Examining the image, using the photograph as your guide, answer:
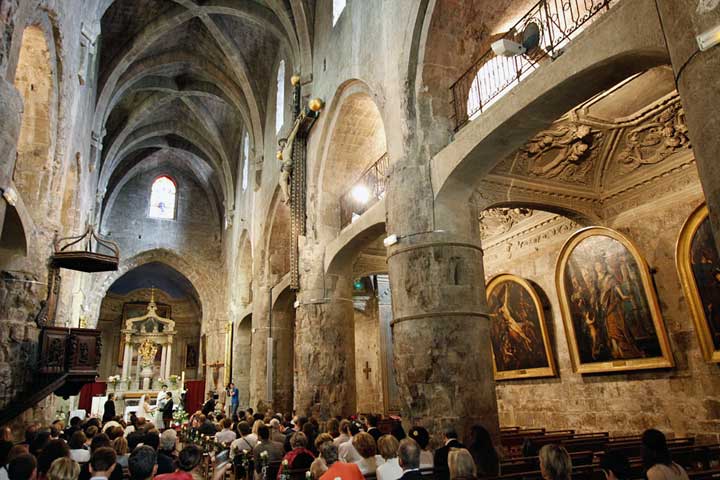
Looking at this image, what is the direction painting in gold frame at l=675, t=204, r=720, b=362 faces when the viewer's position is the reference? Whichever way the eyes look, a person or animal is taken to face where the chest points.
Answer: facing the viewer and to the left of the viewer

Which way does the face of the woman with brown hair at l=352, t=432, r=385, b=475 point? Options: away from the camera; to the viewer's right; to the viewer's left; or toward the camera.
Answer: away from the camera

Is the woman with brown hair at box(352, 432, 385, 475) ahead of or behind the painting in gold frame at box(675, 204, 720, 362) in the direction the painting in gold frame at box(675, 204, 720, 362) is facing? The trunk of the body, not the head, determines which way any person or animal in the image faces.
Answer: ahead

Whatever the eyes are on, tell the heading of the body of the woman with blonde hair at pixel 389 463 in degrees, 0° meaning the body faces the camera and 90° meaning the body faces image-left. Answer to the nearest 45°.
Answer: approximately 135°

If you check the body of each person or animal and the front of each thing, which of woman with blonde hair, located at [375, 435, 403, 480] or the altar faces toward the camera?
the altar

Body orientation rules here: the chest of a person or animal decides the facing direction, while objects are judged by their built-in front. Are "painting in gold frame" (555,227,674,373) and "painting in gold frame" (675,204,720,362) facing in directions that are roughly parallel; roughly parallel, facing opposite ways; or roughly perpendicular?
roughly parallel

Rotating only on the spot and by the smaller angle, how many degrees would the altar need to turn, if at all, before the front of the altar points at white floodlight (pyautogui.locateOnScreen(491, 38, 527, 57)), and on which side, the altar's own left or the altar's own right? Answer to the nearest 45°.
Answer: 0° — it already faces it

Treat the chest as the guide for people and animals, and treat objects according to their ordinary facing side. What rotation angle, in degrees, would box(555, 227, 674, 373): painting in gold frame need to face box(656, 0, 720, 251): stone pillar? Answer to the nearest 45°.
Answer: approximately 45° to its left

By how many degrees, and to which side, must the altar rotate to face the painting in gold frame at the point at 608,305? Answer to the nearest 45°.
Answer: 0° — it already faces it

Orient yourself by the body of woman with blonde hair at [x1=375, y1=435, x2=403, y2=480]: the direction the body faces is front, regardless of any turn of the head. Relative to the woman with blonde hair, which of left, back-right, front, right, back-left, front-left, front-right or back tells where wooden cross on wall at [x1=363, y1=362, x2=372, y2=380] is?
front-right

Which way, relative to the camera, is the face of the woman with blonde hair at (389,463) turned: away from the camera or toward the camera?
away from the camera

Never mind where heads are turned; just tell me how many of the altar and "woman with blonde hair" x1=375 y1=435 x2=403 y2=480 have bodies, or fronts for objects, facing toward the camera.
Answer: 1

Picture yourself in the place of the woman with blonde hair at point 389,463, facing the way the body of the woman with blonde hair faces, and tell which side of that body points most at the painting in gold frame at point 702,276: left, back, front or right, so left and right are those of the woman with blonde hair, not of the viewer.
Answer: right

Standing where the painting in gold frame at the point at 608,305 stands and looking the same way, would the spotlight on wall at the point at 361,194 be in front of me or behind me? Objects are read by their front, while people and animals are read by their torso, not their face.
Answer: in front

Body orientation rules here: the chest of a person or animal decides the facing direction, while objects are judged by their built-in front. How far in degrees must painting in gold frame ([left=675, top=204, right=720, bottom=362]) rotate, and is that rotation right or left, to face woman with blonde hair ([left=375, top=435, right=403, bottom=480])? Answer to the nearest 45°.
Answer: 0° — it already faces them

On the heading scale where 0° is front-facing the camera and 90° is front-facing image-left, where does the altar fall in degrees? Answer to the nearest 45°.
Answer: approximately 0°

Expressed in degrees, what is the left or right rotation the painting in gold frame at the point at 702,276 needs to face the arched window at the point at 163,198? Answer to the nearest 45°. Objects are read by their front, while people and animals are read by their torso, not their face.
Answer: approximately 45° to its right
